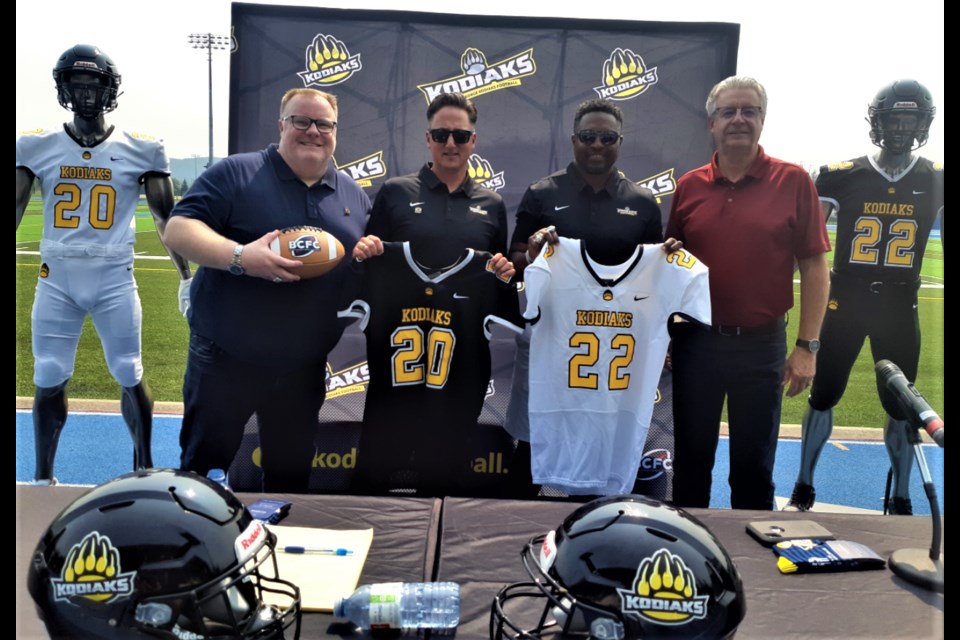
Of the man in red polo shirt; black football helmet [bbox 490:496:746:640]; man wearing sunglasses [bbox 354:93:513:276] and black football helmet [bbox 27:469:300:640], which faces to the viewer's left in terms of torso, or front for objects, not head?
black football helmet [bbox 490:496:746:640]

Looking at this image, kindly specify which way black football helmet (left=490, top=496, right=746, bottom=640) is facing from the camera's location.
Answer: facing to the left of the viewer

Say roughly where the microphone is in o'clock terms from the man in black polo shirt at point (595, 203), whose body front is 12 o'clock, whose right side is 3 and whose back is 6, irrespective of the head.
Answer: The microphone is roughly at 11 o'clock from the man in black polo shirt.

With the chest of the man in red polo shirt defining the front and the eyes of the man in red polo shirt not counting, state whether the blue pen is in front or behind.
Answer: in front

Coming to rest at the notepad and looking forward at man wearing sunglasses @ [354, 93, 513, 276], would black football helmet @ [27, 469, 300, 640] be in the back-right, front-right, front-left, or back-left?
back-left

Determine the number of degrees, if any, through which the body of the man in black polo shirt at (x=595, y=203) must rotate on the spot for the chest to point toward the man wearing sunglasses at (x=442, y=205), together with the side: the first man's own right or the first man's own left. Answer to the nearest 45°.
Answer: approximately 90° to the first man's own right

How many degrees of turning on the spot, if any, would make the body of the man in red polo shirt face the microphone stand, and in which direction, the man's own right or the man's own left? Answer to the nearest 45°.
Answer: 0° — they already face it

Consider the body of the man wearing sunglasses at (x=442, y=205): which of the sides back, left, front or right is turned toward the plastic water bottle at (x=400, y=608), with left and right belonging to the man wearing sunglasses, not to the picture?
front

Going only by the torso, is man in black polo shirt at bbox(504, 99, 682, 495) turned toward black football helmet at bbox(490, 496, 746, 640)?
yes

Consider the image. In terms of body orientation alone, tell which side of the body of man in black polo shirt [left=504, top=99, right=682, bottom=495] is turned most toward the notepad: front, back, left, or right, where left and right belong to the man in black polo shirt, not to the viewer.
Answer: front

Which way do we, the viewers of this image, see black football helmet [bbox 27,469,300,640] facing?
facing to the right of the viewer
